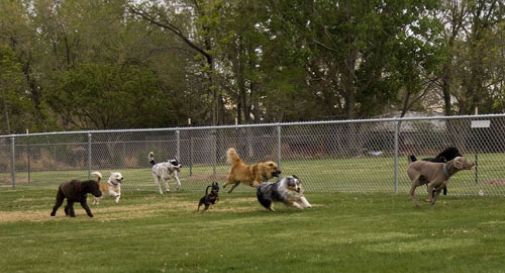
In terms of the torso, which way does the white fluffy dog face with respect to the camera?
to the viewer's right

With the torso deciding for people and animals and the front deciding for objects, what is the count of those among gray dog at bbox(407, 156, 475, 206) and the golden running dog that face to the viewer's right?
2

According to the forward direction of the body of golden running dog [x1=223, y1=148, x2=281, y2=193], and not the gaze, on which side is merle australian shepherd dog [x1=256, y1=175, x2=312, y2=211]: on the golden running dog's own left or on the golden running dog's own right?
on the golden running dog's own right

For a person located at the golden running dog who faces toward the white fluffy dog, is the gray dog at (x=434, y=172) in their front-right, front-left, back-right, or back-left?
back-left

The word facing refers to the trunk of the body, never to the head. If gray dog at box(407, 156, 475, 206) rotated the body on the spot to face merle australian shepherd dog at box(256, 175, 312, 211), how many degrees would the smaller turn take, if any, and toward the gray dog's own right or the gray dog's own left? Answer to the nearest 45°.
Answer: approximately 180°

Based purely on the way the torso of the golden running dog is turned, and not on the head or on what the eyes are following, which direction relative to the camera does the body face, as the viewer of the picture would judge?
to the viewer's right

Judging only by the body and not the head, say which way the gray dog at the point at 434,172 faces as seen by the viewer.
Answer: to the viewer's right
